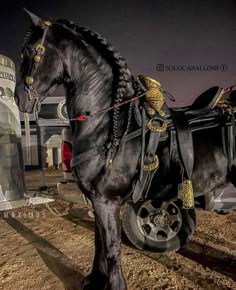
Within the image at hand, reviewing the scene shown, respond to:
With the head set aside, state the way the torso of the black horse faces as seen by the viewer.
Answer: to the viewer's left
